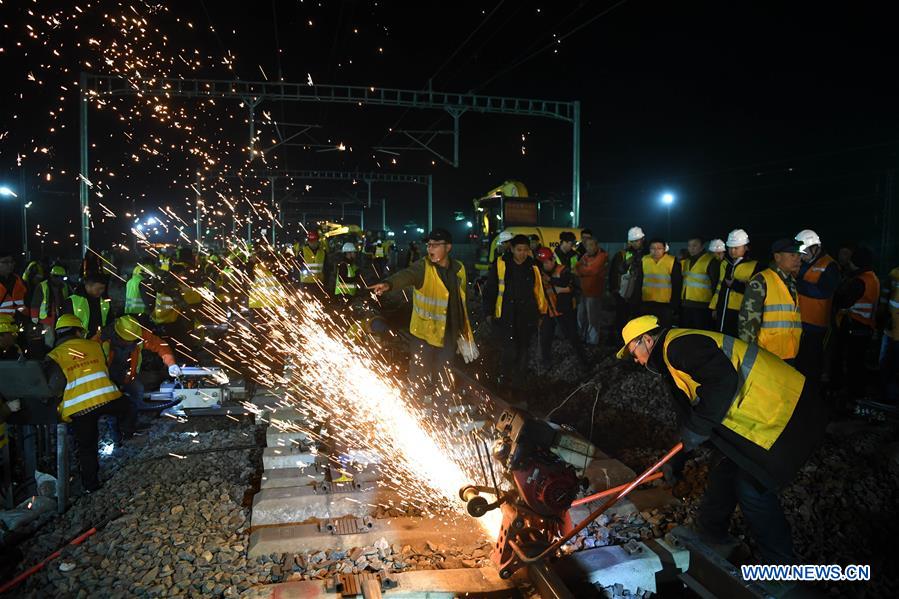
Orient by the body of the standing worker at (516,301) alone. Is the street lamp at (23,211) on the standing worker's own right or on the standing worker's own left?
on the standing worker's own right

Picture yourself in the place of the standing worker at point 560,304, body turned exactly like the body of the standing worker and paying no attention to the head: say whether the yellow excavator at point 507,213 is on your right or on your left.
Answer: on your right

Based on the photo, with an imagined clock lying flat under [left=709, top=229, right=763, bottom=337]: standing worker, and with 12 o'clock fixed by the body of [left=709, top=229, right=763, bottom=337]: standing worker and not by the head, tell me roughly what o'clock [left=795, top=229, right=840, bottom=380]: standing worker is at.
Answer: [left=795, top=229, right=840, bottom=380]: standing worker is roughly at 8 o'clock from [left=709, top=229, right=763, bottom=337]: standing worker.

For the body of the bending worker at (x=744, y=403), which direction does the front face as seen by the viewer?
to the viewer's left

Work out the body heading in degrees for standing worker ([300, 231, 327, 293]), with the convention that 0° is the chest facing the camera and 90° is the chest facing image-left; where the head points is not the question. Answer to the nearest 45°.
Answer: approximately 0°

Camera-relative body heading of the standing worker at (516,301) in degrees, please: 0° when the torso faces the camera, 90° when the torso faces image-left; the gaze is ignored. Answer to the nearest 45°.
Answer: approximately 0°

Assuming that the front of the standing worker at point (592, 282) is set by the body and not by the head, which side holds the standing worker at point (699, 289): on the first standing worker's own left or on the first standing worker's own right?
on the first standing worker's own left

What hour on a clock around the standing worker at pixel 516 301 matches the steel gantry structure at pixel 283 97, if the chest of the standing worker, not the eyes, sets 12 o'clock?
The steel gantry structure is roughly at 5 o'clock from the standing worker.

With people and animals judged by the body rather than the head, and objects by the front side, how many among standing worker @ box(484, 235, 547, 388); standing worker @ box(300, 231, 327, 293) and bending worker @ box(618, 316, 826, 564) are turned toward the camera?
2

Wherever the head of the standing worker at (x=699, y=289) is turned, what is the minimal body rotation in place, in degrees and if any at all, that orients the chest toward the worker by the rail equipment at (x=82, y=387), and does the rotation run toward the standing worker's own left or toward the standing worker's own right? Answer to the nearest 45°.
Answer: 0° — they already face them
